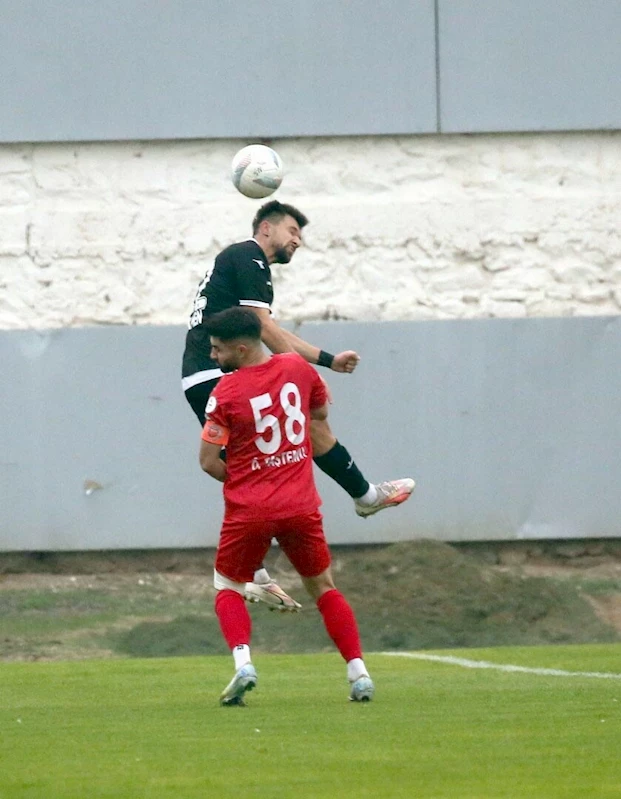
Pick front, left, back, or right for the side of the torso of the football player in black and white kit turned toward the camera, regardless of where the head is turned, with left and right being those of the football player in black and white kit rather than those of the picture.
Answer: right

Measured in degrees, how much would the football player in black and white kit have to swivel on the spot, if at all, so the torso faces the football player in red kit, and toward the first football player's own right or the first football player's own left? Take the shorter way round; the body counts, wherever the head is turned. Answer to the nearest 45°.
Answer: approximately 90° to the first football player's own right
